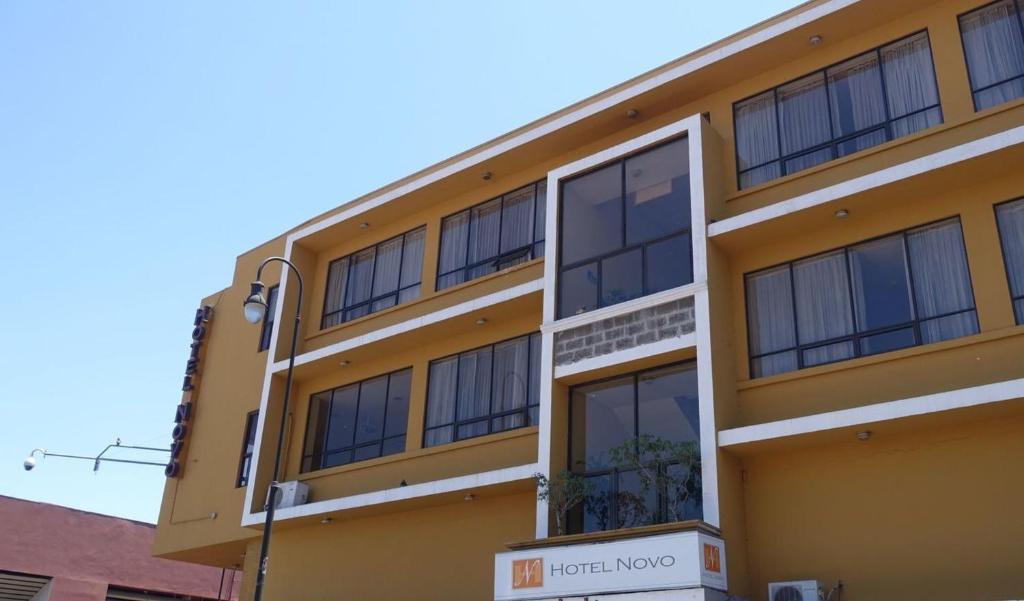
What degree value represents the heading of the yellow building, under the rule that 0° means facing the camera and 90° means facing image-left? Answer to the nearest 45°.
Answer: approximately 45°
